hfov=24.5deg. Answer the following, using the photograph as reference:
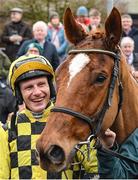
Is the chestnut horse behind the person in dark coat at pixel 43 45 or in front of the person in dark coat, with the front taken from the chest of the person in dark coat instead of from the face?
in front

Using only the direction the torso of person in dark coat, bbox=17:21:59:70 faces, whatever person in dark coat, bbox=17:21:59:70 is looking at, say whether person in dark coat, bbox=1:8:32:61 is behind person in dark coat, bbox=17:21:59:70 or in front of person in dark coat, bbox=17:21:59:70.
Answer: behind

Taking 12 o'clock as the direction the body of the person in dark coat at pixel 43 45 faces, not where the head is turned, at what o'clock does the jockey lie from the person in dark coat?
The jockey is roughly at 12 o'clock from the person in dark coat.

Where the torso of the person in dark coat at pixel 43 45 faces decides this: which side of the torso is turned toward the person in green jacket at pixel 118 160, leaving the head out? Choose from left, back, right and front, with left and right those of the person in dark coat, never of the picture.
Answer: front

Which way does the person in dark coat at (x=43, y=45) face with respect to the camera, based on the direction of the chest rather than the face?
toward the camera

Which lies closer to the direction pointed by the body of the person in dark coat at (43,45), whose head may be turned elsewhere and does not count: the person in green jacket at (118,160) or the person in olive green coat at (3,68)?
the person in green jacket

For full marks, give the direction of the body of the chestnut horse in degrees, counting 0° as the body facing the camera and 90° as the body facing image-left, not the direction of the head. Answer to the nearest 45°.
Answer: approximately 45°

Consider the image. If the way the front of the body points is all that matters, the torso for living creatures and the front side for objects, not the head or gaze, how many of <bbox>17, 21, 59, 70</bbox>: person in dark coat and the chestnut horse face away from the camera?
0

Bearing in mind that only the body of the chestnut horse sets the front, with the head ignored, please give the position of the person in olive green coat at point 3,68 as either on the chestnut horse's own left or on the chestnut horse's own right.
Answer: on the chestnut horse's own right

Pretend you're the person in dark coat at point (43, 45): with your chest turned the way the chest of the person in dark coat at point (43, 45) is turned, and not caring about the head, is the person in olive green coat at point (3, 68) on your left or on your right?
on your right

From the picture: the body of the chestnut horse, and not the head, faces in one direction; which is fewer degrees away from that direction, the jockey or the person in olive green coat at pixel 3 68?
the jockey
